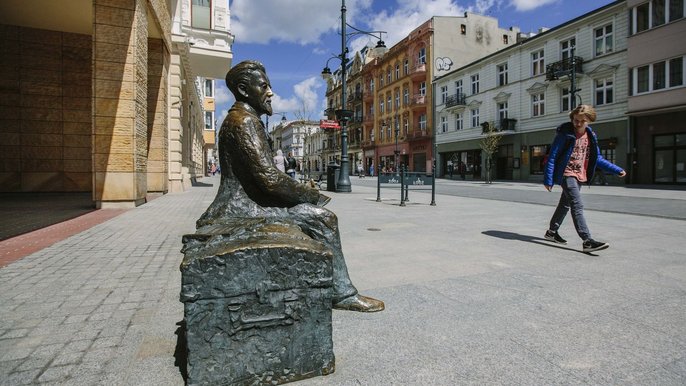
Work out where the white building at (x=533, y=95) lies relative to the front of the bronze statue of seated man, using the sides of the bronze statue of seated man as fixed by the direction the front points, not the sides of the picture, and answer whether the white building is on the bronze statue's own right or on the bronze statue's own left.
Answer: on the bronze statue's own left

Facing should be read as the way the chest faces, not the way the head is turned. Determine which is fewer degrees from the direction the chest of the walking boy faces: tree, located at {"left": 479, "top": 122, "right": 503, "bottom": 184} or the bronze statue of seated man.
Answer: the bronze statue of seated man

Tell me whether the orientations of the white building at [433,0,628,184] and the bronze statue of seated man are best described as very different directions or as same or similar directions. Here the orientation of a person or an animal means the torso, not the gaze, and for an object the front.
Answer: very different directions

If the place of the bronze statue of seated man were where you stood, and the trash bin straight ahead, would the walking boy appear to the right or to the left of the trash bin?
right

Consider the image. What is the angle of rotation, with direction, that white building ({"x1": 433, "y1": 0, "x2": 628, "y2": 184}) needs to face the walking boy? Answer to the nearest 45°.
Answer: approximately 45° to its left

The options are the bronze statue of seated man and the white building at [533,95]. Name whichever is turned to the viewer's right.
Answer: the bronze statue of seated man

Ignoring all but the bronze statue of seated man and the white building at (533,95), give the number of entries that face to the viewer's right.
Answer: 1

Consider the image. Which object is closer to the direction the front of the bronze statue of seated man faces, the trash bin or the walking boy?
the walking boy

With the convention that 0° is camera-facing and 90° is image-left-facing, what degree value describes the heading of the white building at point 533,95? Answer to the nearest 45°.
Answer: approximately 45°

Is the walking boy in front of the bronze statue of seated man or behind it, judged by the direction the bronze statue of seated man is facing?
in front

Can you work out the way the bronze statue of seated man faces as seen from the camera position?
facing to the right of the viewer
